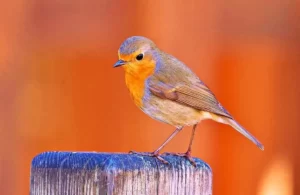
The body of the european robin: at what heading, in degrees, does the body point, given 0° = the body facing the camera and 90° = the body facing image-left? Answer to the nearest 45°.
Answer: approximately 90°
